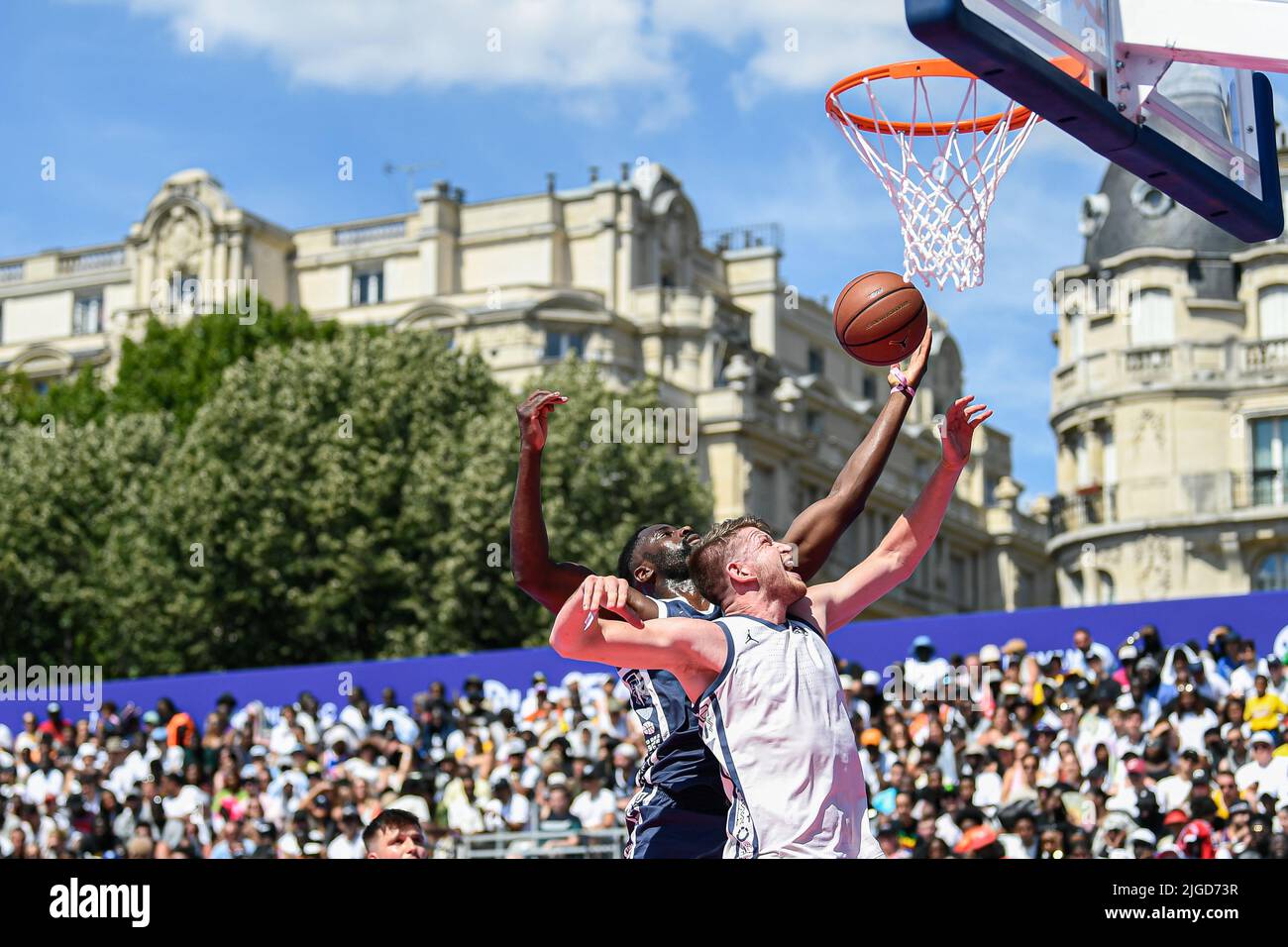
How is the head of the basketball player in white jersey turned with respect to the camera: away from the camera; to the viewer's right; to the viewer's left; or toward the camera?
to the viewer's right

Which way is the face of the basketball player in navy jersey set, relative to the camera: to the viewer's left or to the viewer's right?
to the viewer's right

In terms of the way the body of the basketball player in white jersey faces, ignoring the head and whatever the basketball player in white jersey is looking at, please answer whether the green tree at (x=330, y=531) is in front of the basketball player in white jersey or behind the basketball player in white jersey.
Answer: behind

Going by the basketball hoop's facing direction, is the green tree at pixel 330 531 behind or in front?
in front

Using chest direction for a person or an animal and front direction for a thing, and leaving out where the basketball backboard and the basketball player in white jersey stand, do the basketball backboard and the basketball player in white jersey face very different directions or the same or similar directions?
very different directions

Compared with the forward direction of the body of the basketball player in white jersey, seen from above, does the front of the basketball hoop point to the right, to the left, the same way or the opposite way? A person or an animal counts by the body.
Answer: the opposite way
